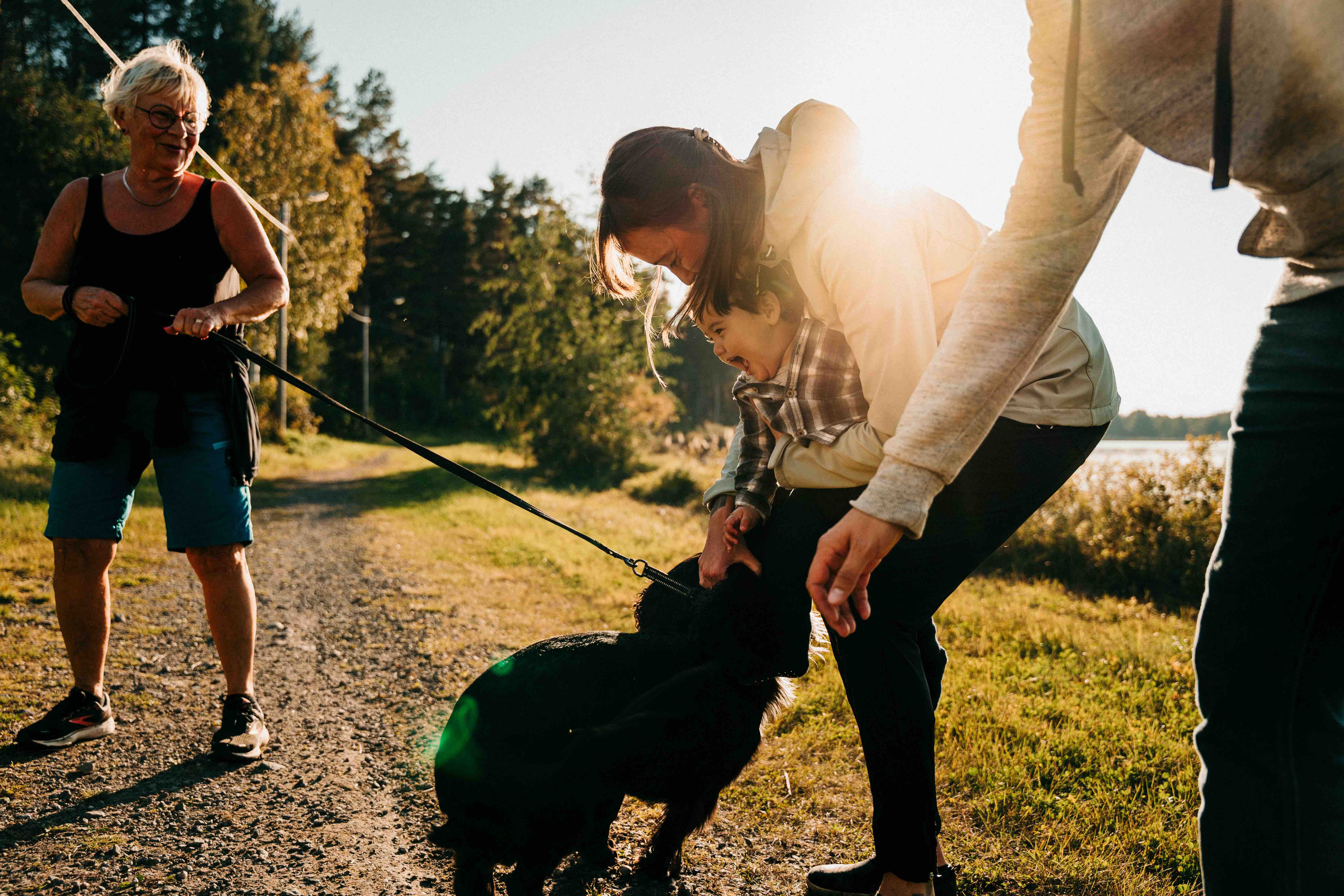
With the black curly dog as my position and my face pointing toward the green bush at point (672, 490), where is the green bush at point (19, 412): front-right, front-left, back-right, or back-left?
front-left

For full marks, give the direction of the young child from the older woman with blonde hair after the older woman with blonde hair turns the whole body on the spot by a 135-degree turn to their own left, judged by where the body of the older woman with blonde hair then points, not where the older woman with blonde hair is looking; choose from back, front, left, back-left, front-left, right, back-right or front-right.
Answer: right

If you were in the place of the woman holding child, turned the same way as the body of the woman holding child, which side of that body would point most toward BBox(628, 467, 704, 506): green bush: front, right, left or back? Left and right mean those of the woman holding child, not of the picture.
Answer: right

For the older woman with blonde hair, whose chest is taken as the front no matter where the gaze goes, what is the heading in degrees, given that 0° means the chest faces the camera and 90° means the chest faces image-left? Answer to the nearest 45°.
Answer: approximately 0°

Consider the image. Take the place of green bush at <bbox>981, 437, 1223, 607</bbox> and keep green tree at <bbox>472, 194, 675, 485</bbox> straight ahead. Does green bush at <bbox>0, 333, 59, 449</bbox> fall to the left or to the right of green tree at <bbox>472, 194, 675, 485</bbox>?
left

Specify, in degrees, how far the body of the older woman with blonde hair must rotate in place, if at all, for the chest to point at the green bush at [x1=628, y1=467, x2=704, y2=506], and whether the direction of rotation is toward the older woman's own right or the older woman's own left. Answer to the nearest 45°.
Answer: approximately 135° to the older woman's own left

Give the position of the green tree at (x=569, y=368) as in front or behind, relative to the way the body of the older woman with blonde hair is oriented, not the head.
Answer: behind

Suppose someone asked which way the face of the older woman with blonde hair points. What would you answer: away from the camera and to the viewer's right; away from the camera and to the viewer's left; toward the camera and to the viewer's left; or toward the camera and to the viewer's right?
toward the camera and to the viewer's right

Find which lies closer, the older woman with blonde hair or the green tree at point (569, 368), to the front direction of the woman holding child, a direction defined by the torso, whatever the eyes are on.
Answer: the older woman with blonde hair

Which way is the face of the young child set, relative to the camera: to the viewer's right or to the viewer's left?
to the viewer's left

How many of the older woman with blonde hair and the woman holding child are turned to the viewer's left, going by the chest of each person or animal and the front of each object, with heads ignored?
1

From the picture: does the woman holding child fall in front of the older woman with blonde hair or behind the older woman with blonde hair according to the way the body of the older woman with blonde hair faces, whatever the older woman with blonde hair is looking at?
in front

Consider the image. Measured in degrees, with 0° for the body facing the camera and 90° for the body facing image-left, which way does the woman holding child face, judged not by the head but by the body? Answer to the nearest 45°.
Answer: approximately 90°
